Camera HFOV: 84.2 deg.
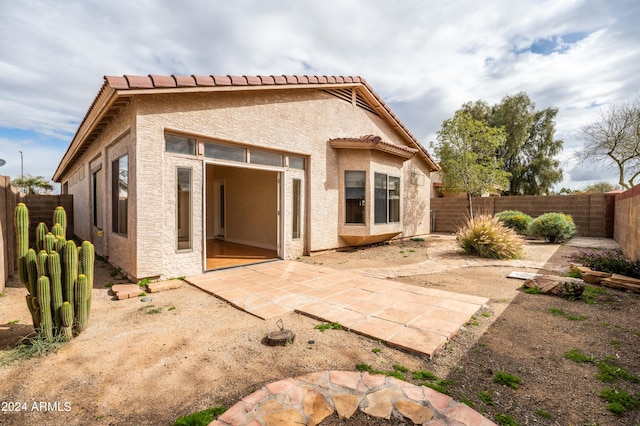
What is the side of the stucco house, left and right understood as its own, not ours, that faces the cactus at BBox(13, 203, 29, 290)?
right

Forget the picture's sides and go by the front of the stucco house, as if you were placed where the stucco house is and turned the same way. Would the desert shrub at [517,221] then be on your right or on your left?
on your left

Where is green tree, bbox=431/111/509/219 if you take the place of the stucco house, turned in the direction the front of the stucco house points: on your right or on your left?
on your left

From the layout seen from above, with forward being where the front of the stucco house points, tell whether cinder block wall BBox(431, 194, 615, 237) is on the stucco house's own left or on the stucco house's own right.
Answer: on the stucco house's own left

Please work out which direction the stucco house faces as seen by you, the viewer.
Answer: facing the viewer and to the right of the viewer

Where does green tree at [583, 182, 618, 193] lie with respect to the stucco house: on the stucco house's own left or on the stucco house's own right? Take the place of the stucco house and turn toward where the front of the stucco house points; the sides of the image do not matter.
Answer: on the stucco house's own left
